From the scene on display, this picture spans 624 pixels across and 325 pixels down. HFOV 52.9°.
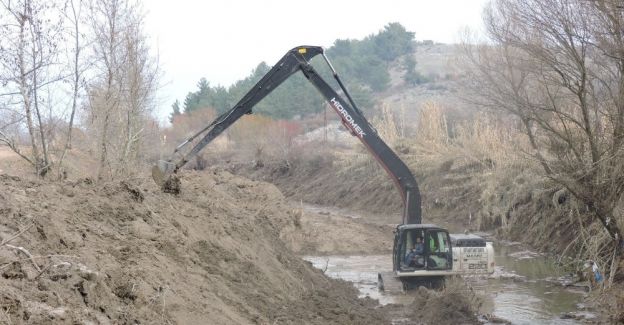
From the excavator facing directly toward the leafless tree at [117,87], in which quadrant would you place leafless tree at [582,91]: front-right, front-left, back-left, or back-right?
back-right

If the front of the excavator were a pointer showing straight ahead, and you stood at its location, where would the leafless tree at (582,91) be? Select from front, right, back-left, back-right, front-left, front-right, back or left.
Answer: back-left

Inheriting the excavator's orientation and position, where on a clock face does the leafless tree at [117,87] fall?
The leafless tree is roughly at 12 o'clock from the excavator.
